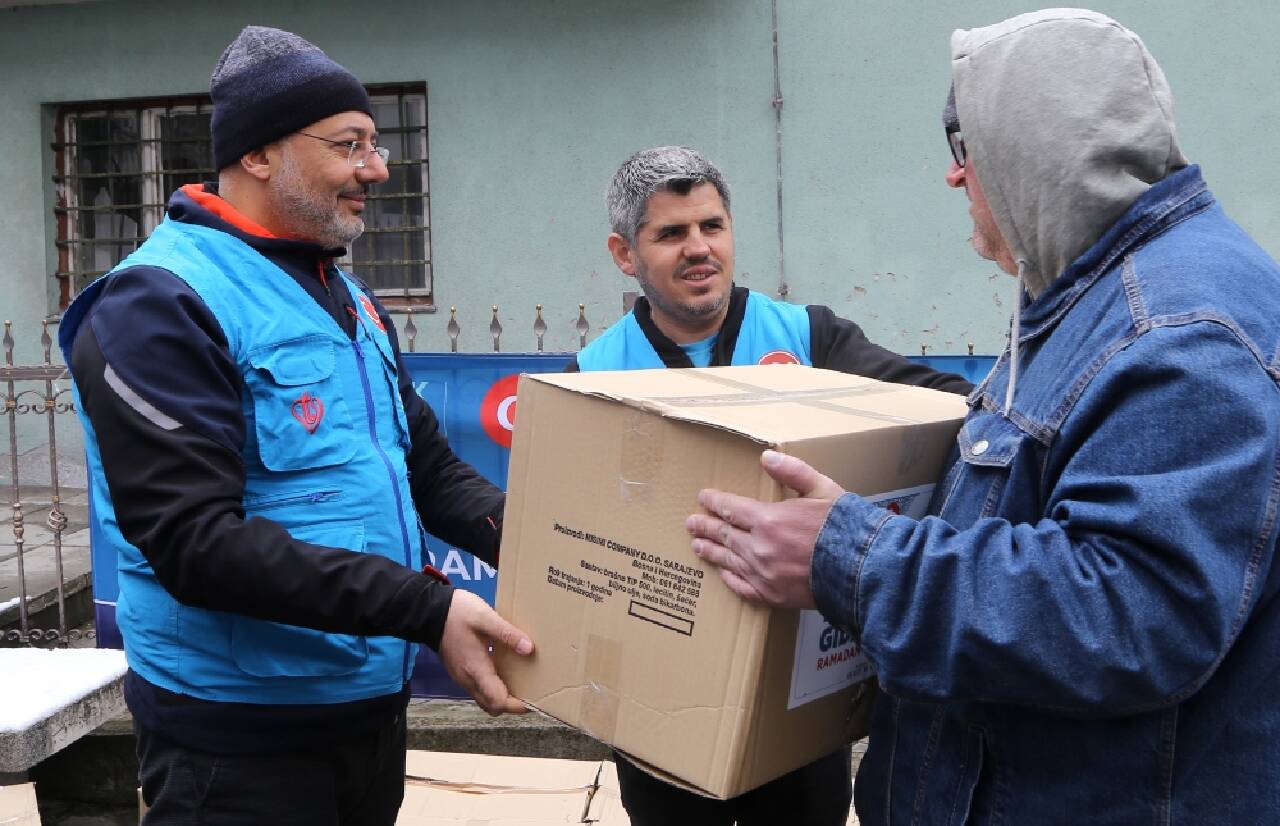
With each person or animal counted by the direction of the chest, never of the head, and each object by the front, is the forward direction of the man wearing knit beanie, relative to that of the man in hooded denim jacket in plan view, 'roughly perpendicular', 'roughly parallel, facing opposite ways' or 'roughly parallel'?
roughly parallel, facing opposite ways

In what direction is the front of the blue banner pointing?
toward the camera

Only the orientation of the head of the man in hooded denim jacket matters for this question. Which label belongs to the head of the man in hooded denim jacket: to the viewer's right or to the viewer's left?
to the viewer's left

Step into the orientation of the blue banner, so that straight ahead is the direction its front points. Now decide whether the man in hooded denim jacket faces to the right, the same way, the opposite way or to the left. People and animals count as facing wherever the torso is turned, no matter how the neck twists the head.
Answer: to the right

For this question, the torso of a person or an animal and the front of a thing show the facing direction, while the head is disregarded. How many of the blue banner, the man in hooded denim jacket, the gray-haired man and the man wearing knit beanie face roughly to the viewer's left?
1

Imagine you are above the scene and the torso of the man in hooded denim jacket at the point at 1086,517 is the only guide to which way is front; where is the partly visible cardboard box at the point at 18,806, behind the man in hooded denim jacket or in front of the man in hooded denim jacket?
in front

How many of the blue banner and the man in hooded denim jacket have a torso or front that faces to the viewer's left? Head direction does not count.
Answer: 1

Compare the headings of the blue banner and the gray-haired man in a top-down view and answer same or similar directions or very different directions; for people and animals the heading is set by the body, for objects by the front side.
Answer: same or similar directions

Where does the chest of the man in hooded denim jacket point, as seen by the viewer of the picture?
to the viewer's left

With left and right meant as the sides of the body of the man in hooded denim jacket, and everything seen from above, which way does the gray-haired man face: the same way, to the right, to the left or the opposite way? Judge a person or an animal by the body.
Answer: to the left
